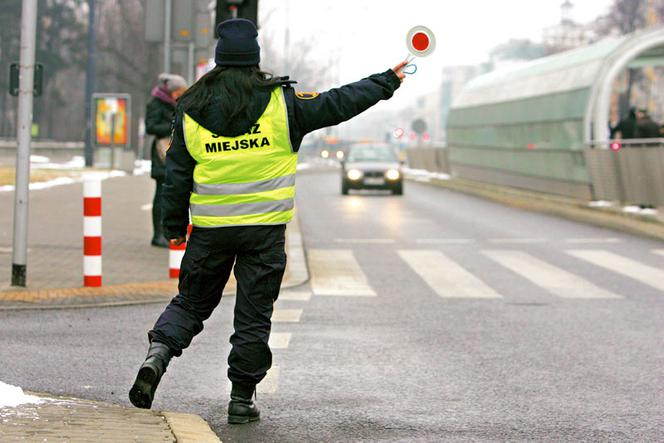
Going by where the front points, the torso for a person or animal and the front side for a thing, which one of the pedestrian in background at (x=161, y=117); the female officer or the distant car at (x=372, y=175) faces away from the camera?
the female officer

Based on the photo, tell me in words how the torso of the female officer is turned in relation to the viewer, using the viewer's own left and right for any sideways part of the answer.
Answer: facing away from the viewer

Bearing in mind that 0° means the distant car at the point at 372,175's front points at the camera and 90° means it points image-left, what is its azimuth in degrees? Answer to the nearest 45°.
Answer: approximately 0°
